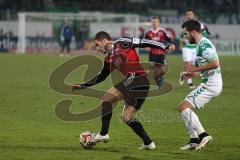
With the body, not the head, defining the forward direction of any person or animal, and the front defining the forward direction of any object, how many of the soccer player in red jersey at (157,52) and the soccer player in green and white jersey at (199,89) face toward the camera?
1

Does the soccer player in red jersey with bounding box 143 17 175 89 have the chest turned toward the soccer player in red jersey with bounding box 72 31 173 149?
yes

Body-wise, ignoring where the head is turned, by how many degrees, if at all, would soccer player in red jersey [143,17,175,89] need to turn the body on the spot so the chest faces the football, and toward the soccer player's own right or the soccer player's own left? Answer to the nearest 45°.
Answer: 0° — they already face it

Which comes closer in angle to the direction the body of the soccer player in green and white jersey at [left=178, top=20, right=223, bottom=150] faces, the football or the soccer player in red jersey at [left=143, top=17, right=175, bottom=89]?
the football

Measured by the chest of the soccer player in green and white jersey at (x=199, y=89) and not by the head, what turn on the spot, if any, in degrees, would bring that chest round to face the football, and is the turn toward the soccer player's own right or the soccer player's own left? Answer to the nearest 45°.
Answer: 0° — they already face it

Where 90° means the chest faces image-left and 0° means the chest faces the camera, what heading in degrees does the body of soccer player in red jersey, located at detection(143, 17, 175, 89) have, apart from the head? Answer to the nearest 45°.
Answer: approximately 0°

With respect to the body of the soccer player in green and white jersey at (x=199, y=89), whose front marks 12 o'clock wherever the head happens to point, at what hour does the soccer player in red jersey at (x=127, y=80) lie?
The soccer player in red jersey is roughly at 12 o'clock from the soccer player in green and white jersey.

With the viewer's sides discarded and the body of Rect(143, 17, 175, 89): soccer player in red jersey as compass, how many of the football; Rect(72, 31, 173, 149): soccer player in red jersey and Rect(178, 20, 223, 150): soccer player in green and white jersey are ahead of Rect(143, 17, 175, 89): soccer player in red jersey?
3

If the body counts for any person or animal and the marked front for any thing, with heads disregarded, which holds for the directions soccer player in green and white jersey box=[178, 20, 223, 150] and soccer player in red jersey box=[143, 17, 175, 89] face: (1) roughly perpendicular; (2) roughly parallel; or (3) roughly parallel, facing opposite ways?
roughly perpendicular

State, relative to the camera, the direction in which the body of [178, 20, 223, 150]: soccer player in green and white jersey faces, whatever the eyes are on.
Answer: to the viewer's left
